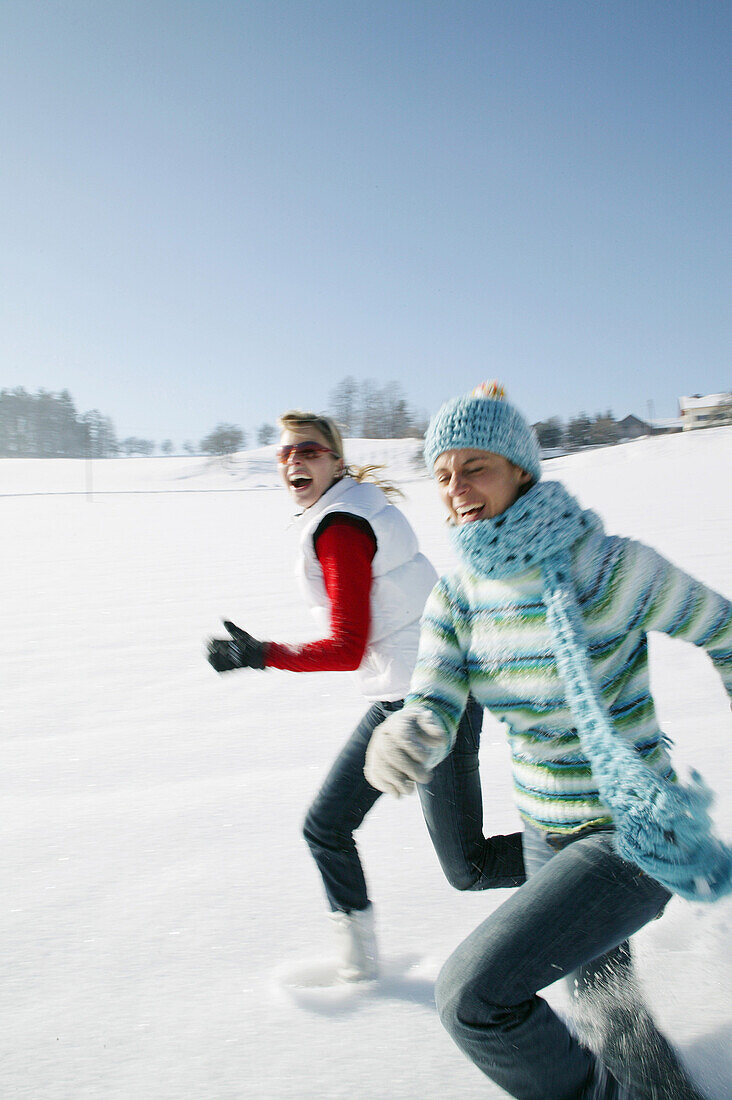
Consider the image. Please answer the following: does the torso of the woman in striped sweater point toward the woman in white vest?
no

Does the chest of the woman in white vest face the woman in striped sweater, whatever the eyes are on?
no

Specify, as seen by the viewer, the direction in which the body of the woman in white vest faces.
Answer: to the viewer's left

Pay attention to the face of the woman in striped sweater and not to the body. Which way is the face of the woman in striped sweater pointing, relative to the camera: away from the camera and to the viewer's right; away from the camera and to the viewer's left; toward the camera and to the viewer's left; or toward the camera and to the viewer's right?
toward the camera and to the viewer's left
